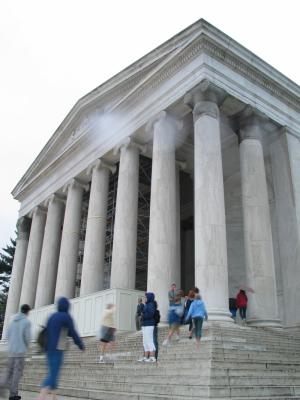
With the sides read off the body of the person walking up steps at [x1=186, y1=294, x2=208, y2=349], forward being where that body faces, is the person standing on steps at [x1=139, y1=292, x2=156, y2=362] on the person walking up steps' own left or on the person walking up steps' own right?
on the person walking up steps' own left

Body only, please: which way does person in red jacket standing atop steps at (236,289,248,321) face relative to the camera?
away from the camera

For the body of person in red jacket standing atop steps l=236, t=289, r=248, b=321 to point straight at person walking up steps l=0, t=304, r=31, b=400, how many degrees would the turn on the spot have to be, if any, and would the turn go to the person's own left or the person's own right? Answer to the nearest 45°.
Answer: approximately 135° to the person's own left

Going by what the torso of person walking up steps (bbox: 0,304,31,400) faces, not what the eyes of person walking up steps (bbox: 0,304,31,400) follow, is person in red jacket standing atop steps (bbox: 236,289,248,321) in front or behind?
in front

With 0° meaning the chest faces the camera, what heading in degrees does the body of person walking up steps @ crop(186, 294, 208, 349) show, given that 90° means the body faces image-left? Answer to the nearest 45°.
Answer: approximately 180°

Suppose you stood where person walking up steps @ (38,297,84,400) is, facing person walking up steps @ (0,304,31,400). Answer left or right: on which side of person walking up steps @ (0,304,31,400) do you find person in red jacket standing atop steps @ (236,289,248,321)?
right

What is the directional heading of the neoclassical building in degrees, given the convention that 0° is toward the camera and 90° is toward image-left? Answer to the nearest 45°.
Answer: approximately 45°

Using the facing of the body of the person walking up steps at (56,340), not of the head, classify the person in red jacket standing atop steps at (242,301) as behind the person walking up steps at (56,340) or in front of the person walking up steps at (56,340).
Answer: in front
